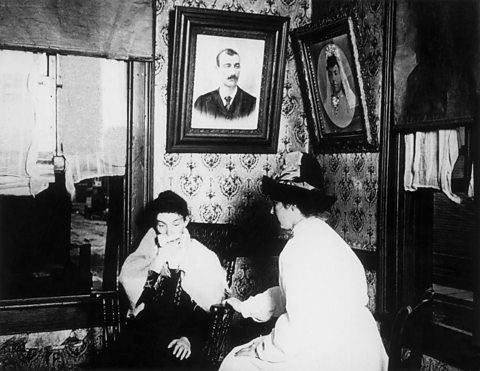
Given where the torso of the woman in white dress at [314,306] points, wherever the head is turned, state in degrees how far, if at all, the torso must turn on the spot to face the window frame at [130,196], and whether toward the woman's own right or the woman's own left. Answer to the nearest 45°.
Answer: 0° — they already face it

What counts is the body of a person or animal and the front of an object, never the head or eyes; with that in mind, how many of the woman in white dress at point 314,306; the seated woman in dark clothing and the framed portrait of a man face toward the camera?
2

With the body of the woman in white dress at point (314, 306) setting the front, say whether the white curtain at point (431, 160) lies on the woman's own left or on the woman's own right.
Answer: on the woman's own right

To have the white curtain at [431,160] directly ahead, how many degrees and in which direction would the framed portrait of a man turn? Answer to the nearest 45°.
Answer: approximately 45° to its left

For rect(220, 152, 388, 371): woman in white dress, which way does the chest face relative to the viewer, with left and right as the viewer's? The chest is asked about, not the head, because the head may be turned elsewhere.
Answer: facing away from the viewer and to the left of the viewer

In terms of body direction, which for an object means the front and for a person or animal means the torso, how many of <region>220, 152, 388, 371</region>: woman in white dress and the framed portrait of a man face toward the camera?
1

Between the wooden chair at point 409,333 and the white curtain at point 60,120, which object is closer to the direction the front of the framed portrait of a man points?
the wooden chair

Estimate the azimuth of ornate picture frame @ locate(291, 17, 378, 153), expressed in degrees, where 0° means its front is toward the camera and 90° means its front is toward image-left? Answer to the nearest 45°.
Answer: approximately 45°

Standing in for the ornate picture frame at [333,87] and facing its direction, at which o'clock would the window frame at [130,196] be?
The window frame is roughly at 1 o'clock from the ornate picture frame.

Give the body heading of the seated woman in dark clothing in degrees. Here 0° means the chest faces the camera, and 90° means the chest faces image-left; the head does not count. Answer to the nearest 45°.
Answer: approximately 0°
